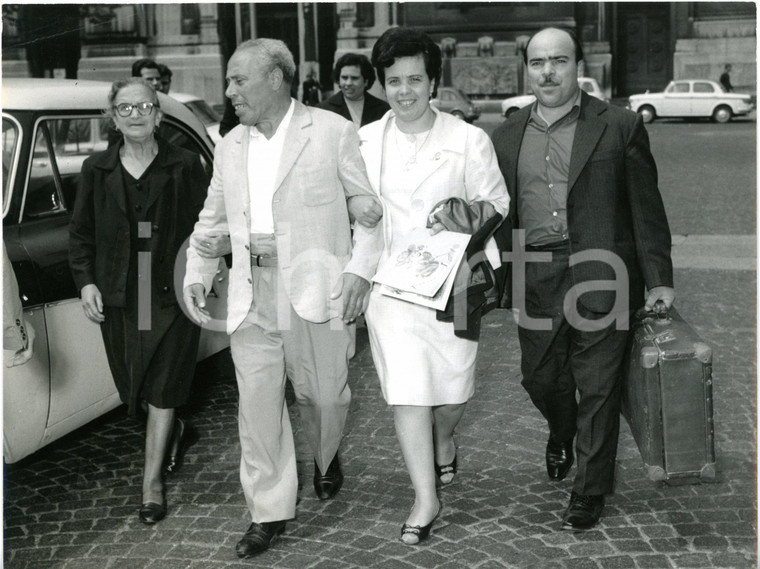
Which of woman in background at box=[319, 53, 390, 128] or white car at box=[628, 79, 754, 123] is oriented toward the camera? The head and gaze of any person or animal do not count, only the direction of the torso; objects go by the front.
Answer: the woman in background

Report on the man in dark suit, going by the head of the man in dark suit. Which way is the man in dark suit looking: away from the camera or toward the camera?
toward the camera

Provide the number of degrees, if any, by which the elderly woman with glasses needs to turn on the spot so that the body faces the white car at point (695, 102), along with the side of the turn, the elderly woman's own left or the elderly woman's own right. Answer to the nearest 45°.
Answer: approximately 135° to the elderly woman's own left

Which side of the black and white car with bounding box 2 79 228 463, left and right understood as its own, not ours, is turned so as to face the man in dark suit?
left

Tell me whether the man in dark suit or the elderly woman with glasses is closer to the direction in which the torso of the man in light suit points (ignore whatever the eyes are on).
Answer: the elderly woman with glasses

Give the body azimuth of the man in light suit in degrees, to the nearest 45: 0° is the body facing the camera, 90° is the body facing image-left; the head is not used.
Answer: approximately 45°

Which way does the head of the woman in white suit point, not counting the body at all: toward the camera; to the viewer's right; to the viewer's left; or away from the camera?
toward the camera

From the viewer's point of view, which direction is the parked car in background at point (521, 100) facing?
to the viewer's left

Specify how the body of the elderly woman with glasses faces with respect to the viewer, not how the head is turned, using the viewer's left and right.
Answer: facing the viewer

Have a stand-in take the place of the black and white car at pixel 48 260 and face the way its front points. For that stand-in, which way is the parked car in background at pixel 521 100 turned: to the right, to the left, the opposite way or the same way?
to the right

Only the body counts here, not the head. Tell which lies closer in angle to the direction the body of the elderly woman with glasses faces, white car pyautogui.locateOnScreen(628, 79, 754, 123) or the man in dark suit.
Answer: the man in dark suit

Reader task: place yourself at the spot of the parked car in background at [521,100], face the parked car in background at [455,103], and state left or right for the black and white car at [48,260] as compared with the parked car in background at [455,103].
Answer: left

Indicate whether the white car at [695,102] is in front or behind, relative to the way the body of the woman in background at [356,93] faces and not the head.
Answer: behind

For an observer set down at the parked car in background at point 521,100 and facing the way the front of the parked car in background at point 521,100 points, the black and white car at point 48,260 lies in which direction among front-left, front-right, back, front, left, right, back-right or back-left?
left
